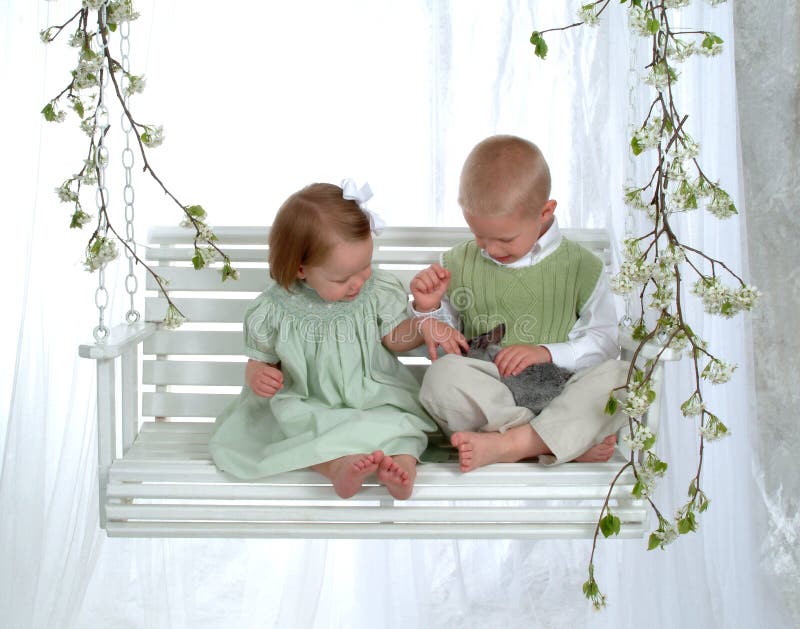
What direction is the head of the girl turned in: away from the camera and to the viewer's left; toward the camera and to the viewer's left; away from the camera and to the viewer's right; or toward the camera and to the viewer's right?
toward the camera and to the viewer's right

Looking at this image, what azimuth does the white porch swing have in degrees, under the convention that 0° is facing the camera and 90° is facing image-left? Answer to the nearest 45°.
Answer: approximately 0°

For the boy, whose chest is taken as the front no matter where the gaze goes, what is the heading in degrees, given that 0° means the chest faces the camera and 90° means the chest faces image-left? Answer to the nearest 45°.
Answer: approximately 0°
